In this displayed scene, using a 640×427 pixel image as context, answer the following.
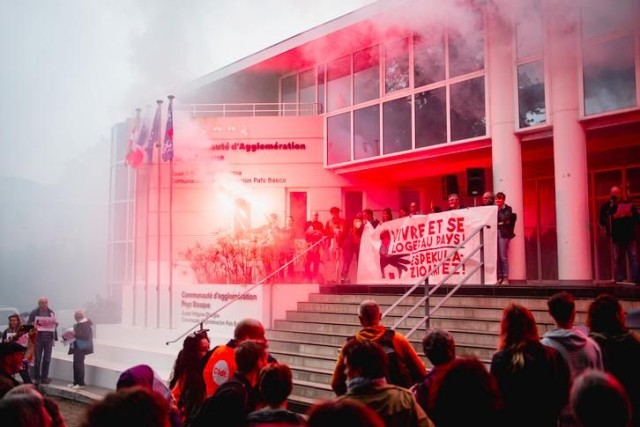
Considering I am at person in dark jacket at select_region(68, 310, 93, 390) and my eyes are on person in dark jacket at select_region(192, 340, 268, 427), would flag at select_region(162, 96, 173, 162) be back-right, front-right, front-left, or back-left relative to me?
back-left

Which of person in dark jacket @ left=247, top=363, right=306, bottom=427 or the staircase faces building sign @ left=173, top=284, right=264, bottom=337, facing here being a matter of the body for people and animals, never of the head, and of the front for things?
the person in dark jacket

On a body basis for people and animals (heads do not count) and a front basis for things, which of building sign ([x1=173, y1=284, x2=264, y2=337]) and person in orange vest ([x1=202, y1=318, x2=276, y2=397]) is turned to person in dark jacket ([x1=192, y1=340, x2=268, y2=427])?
the building sign

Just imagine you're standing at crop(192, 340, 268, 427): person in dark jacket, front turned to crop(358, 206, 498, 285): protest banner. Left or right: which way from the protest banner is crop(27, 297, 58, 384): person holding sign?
left

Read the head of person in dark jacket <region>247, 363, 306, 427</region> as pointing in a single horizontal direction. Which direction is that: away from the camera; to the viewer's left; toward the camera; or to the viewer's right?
away from the camera

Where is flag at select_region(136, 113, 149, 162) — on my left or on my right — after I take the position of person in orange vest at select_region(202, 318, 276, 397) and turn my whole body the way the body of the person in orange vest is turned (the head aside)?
on my left

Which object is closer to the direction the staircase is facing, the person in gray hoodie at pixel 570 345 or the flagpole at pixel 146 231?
the person in gray hoodie

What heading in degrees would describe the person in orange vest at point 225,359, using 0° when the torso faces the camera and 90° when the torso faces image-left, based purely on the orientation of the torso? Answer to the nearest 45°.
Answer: approximately 225°

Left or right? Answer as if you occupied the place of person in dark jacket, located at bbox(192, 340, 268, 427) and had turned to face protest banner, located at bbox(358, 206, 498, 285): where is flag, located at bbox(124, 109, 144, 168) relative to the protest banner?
left

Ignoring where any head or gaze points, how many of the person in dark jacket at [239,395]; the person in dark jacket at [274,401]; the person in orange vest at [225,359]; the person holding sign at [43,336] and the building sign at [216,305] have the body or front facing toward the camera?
2

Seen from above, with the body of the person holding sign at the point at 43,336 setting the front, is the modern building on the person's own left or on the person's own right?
on the person's own left
